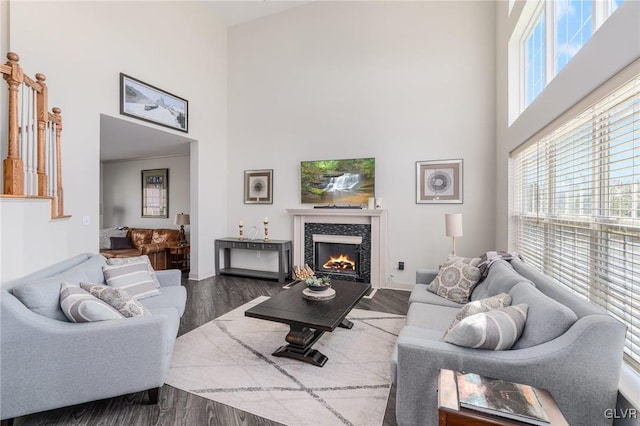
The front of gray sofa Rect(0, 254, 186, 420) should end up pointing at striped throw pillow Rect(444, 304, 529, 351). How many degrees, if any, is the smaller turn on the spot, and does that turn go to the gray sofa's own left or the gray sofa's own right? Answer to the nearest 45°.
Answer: approximately 45° to the gray sofa's own right

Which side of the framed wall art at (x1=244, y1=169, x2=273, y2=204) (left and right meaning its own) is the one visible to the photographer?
front

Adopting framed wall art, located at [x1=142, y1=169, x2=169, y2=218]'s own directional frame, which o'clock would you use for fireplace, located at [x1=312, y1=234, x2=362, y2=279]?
The fireplace is roughly at 11 o'clock from the framed wall art.

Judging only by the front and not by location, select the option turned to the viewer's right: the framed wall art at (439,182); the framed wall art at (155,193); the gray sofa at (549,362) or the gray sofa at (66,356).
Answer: the gray sofa at (66,356)

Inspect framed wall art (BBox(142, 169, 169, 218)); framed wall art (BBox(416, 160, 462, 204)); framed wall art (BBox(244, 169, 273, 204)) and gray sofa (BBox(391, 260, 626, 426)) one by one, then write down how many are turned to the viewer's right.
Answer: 0

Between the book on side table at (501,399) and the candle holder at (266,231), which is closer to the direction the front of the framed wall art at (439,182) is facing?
the book on side table

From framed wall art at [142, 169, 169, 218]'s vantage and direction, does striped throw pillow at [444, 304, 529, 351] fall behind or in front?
in front

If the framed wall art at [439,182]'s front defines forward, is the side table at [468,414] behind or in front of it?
in front

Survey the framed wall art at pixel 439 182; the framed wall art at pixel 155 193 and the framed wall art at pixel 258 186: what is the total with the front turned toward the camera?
3

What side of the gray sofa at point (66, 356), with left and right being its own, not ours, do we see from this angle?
right

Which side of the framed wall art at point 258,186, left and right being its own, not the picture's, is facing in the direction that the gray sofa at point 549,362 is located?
front

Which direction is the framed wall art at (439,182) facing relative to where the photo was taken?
toward the camera

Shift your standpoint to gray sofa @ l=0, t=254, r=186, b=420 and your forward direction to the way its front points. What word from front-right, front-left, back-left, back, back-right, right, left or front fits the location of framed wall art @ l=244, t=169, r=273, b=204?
front-left

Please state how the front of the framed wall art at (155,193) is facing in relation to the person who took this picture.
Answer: facing the viewer

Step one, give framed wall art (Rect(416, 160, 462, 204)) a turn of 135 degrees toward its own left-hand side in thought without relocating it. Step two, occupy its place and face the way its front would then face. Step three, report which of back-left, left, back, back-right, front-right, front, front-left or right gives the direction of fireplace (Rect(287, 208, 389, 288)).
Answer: back-left

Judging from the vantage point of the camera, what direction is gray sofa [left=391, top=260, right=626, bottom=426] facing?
facing to the left of the viewer

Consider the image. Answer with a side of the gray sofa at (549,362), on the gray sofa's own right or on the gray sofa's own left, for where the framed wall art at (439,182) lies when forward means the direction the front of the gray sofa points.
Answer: on the gray sofa's own right
